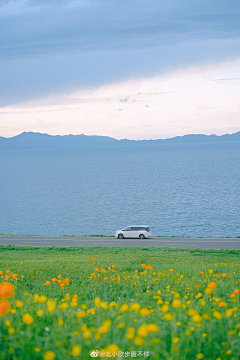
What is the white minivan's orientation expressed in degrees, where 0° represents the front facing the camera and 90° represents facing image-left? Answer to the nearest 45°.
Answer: approximately 90°
